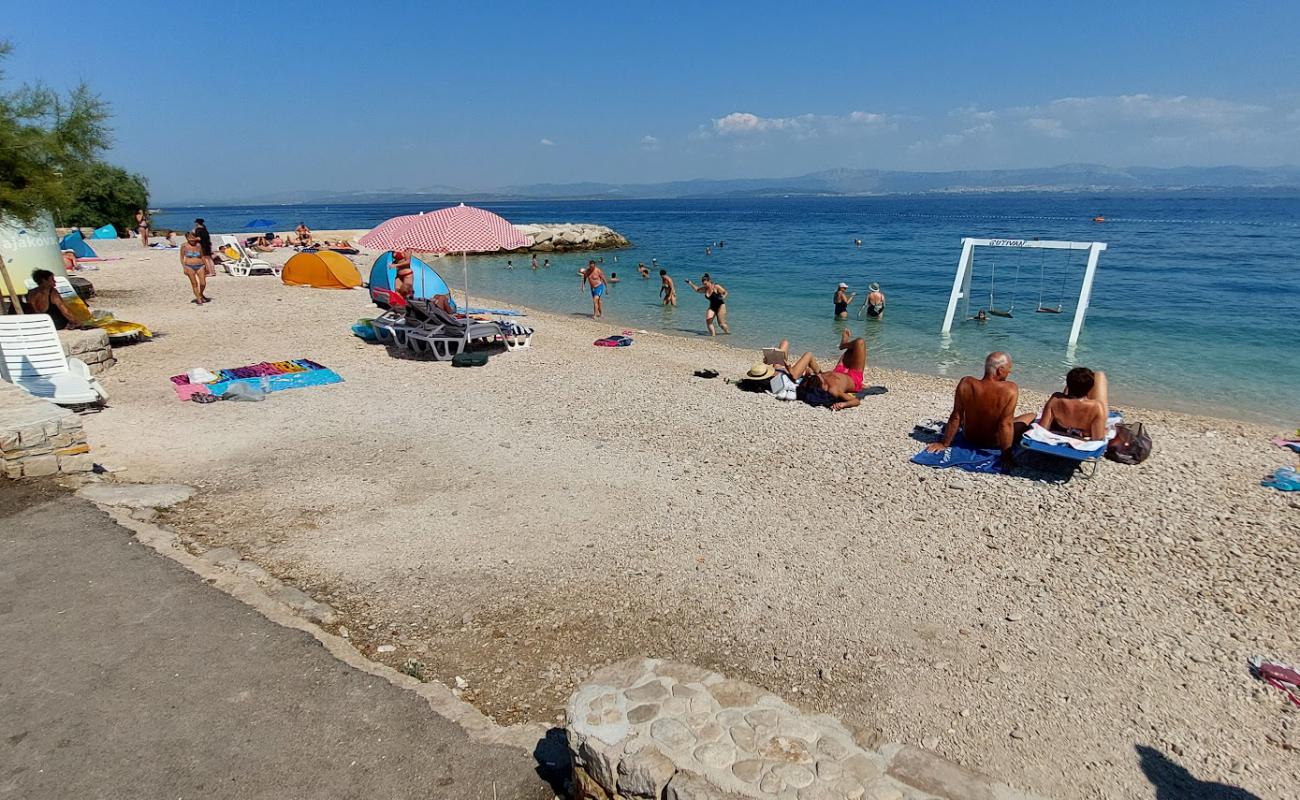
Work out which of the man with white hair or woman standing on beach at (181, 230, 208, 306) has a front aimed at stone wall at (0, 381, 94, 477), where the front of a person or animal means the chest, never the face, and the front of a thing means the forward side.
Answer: the woman standing on beach

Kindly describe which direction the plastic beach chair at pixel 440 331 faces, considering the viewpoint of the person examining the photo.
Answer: facing to the right of the viewer

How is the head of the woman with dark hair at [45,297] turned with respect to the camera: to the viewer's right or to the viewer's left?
to the viewer's right

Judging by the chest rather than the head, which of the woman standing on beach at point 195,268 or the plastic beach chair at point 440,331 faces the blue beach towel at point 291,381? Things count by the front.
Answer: the woman standing on beach

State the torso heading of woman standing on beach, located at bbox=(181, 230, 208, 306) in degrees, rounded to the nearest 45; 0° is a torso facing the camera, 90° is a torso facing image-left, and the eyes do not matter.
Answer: approximately 0°

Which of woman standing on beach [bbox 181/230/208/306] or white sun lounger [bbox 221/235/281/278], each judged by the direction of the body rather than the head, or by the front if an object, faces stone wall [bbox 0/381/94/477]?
the woman standing on beach

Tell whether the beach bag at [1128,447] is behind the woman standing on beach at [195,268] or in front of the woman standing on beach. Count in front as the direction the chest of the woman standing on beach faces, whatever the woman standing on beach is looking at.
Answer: in front

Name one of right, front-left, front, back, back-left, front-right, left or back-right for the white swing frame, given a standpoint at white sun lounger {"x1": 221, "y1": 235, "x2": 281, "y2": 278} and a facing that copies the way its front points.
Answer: front-right

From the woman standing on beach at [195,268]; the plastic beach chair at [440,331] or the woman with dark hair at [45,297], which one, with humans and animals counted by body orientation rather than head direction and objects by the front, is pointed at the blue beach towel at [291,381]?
the woman standing on beach

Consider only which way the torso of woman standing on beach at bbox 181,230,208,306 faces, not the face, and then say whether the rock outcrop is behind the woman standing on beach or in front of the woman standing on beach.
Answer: behind

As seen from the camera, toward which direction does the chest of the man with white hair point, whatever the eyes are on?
away from the camera

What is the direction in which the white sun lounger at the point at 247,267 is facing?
to the viewer's right

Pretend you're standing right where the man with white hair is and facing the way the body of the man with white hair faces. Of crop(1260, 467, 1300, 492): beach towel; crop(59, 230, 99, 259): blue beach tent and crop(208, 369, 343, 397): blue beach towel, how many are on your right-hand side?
1

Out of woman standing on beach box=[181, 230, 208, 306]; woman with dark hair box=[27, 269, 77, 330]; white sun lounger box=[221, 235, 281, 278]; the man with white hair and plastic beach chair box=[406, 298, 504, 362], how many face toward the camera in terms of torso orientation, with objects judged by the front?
1
